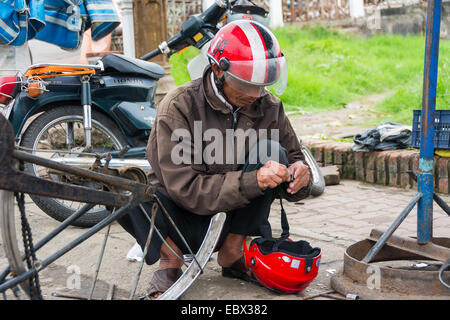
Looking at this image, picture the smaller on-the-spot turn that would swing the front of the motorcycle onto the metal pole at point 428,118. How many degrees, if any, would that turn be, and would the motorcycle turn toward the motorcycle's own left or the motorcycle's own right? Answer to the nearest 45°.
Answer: approximately 45° to the motorcycle's own right

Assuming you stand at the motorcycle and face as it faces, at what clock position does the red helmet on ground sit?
The red helmet on ground is roughly at 2 o'clock from the motorcycle.

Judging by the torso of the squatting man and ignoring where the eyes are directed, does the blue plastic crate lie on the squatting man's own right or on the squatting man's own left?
on the squatting man's own left

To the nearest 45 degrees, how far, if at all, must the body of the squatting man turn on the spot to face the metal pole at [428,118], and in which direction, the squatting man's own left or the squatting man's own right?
approximately 45° to the squatting man's own left

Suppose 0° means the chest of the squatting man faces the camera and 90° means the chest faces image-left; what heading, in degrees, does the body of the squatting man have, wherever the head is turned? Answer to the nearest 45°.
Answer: approximately 315°

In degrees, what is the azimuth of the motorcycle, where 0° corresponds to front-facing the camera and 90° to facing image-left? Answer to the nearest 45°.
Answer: approximately 270°

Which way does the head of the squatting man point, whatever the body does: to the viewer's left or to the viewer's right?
to the viewer's right
